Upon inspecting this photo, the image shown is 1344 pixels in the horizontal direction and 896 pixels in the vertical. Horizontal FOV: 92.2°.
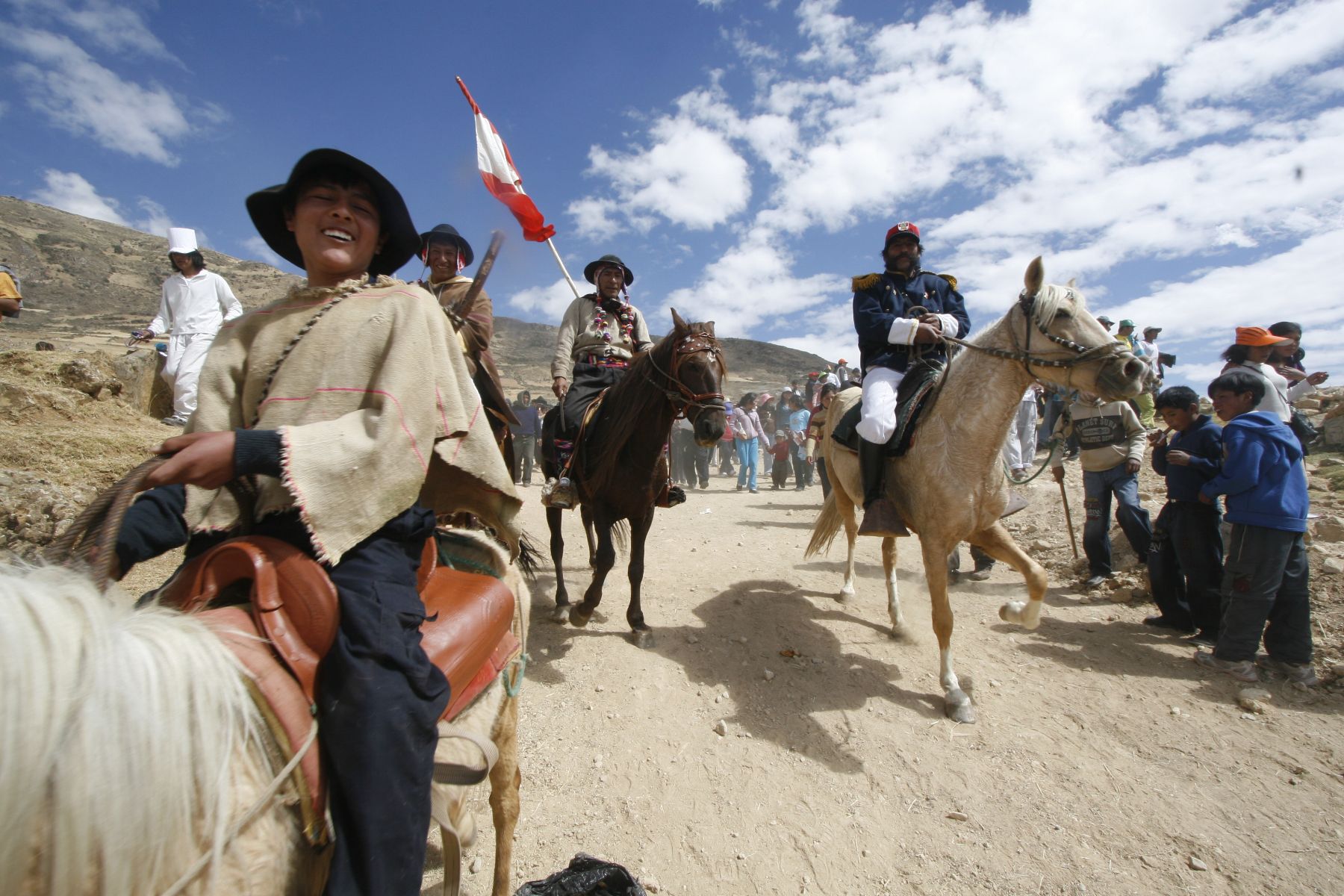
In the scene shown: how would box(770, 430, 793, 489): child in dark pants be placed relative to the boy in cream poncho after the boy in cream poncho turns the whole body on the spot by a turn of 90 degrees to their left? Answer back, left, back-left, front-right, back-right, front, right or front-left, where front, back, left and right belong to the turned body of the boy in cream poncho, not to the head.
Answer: left

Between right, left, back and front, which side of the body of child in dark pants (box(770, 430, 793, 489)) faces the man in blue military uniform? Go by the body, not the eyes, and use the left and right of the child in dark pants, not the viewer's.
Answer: front

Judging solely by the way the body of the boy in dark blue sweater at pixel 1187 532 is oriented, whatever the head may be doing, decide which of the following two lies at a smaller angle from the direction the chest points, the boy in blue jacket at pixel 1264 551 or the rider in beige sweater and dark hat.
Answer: the rider in beige sweater and dark hat

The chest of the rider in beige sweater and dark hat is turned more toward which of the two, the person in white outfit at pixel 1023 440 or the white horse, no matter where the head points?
the white horse

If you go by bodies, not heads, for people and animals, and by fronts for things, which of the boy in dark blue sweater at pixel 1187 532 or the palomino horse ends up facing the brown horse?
the boy in dark blue sweater

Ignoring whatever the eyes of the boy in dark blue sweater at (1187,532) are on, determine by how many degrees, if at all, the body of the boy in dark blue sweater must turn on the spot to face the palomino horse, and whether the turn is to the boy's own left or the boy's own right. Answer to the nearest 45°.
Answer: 0° — they already face it

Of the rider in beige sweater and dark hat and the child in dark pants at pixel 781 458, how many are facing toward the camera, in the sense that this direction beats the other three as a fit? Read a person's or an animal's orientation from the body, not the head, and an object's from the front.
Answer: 2

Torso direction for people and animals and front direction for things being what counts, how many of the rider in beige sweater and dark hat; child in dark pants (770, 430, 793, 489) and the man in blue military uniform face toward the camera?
3
